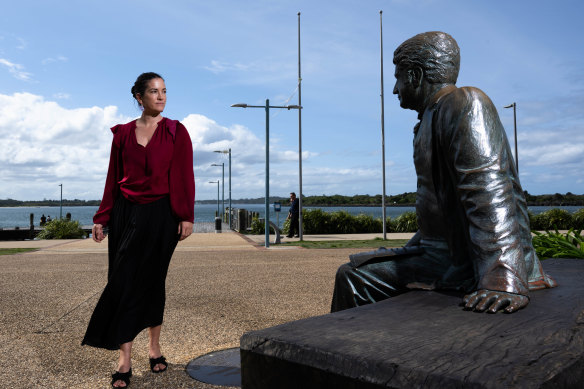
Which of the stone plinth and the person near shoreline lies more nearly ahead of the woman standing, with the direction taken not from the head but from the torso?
the stone plinth

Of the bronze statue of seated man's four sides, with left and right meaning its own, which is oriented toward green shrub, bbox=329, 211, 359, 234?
right

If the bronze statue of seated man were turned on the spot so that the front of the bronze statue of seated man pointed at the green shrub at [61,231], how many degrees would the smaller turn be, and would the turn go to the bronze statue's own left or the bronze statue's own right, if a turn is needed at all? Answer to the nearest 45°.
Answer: approximately 45° to the bronze statue's own right

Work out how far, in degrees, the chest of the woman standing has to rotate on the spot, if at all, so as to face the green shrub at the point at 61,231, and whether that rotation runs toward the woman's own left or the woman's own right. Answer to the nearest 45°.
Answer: approximately 180°

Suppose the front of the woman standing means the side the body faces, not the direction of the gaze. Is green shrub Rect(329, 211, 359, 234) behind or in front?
behind

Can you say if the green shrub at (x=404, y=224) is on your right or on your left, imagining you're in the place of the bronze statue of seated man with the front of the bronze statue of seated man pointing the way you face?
on your right

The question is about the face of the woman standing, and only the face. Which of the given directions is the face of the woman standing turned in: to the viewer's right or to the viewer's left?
to the viewer's right

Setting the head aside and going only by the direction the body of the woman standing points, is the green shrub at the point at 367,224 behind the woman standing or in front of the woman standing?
behind

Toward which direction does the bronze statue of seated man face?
to the viewer's left

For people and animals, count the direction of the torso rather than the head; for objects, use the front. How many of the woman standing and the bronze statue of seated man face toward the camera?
1

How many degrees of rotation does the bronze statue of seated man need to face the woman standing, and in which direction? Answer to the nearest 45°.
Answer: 0° — it already faces them

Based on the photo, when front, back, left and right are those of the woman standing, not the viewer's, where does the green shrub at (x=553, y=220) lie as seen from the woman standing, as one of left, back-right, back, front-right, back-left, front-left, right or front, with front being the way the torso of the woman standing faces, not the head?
back-left

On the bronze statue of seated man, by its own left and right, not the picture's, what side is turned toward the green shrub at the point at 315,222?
right

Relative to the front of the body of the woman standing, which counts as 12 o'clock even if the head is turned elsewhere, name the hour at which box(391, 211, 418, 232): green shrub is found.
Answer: The green shrub is roughly at 7 o'clock from the woman standing.
